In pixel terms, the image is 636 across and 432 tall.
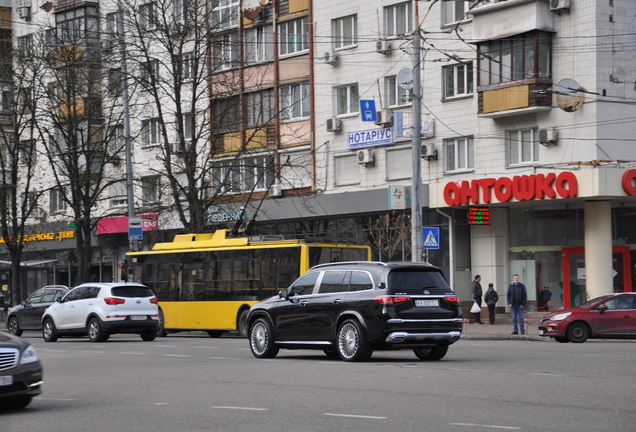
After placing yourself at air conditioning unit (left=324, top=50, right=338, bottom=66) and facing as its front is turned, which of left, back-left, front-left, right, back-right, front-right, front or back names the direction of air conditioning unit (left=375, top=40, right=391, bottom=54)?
left

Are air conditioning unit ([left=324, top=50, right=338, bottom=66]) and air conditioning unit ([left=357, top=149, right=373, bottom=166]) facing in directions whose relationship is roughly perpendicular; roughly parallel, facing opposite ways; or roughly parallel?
roughly parallel

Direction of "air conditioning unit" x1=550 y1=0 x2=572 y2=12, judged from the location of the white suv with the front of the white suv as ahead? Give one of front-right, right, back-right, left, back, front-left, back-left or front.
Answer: back-right

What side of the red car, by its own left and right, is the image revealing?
left

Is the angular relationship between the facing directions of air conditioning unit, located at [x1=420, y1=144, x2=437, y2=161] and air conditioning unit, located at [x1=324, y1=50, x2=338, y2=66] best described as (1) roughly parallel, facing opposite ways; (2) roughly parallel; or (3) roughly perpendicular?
roughly parallel

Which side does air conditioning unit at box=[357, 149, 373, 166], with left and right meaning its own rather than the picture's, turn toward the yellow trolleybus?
front

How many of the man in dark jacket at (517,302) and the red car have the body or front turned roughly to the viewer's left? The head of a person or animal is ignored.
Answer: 1

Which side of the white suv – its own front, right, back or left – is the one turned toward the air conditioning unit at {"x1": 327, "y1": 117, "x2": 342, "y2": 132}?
right

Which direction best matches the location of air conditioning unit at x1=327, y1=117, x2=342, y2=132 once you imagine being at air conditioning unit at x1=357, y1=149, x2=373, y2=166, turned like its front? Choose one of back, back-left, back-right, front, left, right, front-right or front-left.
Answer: right

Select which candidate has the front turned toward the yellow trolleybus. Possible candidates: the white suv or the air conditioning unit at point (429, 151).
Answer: the air conditioning unit

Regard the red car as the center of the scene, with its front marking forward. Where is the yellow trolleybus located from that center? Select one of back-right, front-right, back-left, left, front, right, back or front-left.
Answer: front

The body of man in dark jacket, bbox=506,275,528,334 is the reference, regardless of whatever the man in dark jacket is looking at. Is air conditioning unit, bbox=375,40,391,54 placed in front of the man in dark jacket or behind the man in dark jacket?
behind

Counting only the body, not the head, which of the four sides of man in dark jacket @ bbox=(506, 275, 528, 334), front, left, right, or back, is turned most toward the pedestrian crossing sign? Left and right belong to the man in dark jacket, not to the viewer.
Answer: right

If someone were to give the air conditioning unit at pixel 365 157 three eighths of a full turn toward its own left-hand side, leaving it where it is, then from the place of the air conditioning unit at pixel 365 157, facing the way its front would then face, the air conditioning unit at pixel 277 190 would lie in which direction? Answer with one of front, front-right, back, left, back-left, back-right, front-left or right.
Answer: back-left

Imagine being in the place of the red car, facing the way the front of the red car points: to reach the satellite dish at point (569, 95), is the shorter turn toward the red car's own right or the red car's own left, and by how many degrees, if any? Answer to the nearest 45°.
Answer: approximately 90° to the red car's own right

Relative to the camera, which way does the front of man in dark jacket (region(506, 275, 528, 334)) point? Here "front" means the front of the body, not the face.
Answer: toward the camera

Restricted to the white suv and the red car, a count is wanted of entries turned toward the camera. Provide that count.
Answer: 0

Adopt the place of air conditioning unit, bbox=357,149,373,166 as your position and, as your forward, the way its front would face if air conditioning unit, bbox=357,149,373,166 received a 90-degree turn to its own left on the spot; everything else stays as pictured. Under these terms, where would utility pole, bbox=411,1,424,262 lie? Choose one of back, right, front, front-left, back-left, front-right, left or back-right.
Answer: front-right
